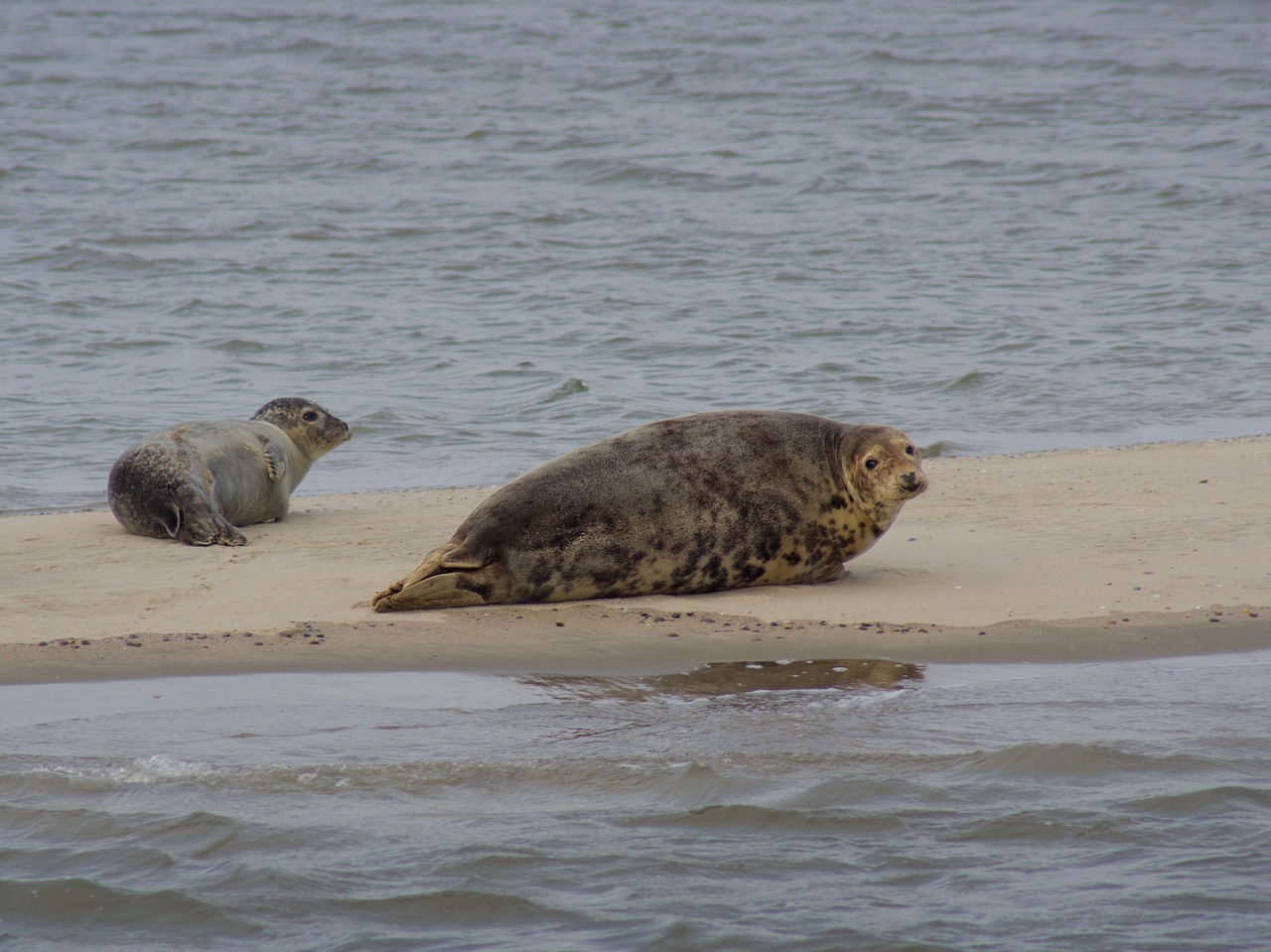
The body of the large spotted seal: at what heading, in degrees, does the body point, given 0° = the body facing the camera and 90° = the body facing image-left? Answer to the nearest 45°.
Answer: approximately 270°

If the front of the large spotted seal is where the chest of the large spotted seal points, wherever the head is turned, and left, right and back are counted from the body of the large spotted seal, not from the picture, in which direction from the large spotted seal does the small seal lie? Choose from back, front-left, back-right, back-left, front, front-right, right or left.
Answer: back-left
